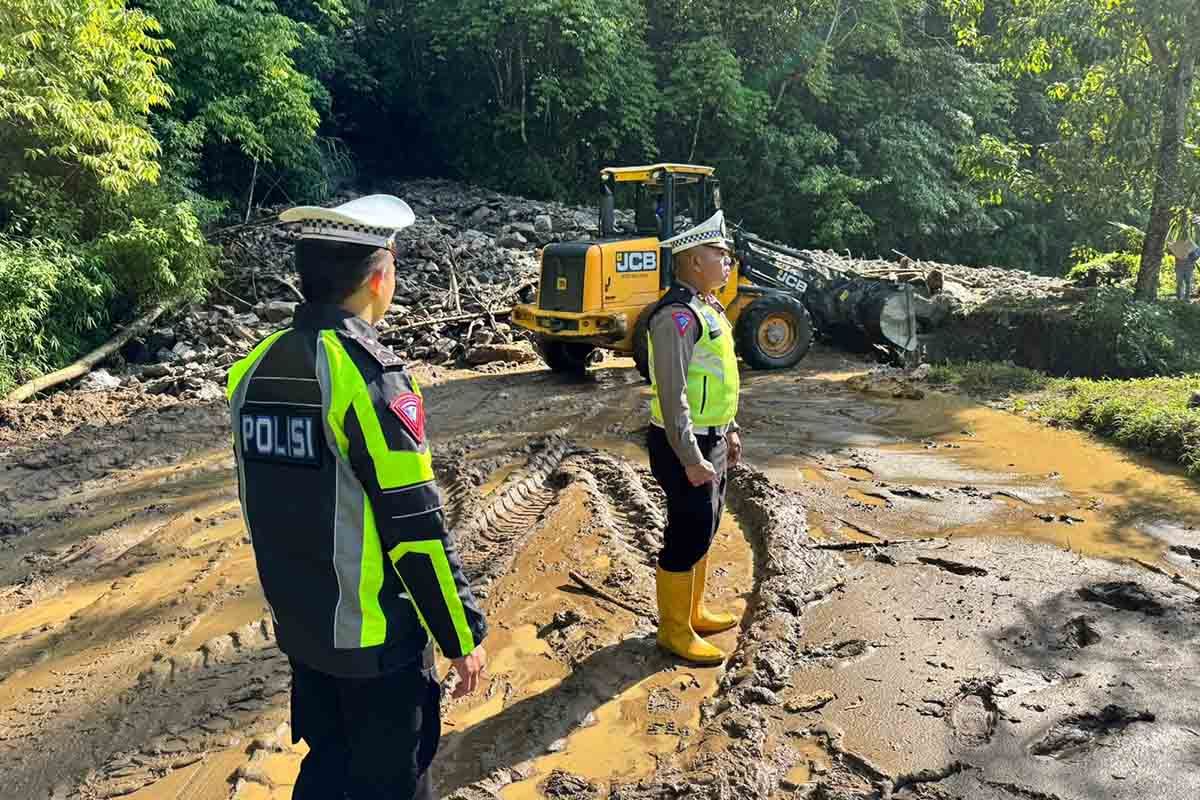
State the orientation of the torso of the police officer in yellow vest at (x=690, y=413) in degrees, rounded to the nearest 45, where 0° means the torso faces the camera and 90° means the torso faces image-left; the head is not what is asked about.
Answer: approximately 270°

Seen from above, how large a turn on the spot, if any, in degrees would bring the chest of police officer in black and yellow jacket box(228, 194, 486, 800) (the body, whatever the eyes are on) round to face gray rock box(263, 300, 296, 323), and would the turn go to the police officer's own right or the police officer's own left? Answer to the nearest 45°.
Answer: approximately 45° to the police officer's own left

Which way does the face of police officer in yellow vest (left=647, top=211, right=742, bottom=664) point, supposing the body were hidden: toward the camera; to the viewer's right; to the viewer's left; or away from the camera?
to the viewer's right

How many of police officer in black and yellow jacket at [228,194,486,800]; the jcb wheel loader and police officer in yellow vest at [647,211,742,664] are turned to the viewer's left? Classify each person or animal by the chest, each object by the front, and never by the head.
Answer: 0

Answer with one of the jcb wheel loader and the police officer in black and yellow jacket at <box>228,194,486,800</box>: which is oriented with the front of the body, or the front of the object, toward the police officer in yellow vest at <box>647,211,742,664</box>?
the police officer in black and yellow jacket at <box>228,194,486,800</box>

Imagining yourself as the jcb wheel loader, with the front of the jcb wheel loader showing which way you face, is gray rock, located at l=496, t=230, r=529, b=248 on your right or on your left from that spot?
on your left

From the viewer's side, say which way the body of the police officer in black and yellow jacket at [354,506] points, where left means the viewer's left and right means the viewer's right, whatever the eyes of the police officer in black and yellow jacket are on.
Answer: facing away from the viewer and to the right of the viewer

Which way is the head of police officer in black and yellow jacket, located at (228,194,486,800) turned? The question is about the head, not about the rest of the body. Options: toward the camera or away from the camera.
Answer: away from the camera

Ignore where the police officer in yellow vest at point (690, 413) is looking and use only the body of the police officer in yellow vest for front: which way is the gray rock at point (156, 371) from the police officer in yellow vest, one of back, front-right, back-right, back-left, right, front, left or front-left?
back-left

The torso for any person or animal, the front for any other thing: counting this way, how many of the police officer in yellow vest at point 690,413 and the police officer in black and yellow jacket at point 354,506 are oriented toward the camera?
0

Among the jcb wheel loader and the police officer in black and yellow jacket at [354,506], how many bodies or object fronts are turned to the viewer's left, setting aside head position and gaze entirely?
0

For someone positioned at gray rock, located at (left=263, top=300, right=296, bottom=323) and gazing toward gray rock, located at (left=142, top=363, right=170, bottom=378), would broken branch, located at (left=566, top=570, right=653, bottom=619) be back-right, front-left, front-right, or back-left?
front-left

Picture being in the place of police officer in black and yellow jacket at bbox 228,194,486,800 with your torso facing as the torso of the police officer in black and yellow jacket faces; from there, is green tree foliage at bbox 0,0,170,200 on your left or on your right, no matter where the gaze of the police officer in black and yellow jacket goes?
on your left

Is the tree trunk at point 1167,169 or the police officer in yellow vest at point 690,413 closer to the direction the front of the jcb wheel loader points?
the tree trunk

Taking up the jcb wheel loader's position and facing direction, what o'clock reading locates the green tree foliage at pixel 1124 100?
The green tree foliage is roughly at 1 o'clock from the jcb wheel loader.
